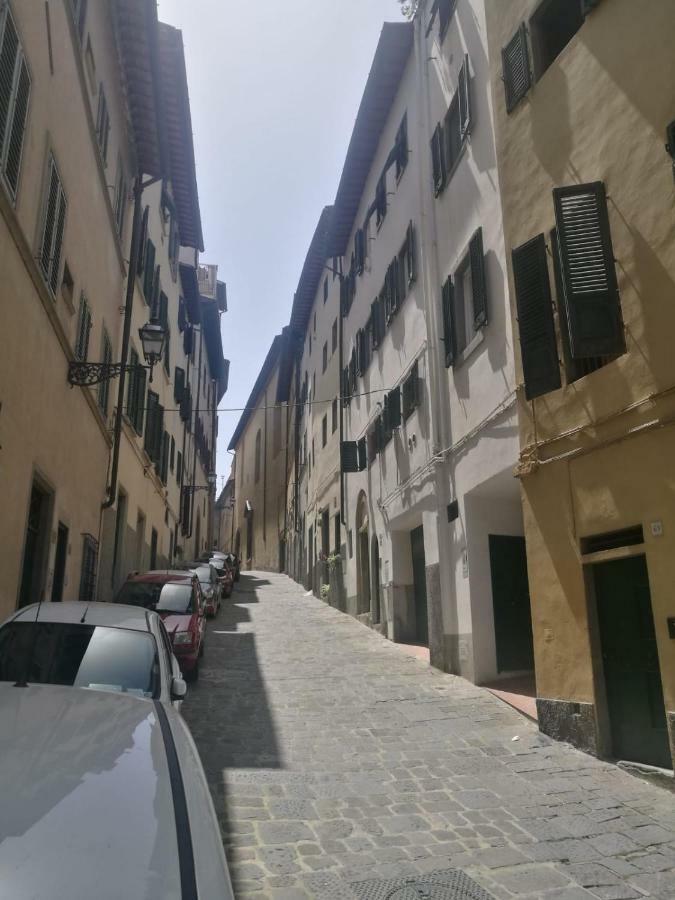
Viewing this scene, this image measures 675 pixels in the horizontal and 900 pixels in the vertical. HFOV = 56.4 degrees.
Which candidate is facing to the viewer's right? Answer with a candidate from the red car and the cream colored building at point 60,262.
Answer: the cream colored building

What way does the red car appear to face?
toward the camera

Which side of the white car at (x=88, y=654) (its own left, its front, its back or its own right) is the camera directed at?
front

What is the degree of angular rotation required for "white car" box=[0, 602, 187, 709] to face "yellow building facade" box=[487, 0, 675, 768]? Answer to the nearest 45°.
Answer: approximately 90° to its left

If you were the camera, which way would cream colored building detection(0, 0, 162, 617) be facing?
facing to the right of the viewer

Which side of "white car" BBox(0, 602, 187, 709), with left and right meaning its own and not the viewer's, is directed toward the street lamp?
back

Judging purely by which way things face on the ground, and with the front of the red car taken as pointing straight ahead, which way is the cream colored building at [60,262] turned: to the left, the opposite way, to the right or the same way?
to the left

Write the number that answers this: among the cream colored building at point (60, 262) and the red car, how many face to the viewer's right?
1
